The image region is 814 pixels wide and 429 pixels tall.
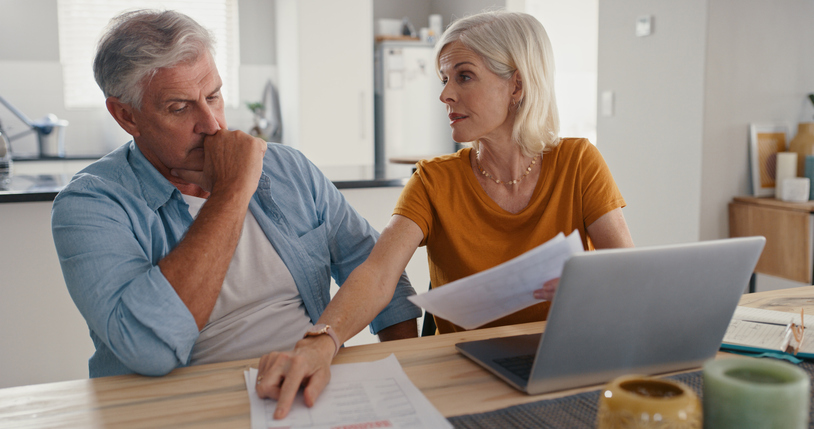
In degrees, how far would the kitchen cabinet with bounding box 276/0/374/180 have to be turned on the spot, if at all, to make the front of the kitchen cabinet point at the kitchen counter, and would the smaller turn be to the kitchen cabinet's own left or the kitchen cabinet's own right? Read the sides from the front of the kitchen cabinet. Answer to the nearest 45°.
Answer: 0° — it already faces it

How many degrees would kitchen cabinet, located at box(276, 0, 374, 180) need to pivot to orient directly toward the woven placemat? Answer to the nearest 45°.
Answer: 0° — it already faces it

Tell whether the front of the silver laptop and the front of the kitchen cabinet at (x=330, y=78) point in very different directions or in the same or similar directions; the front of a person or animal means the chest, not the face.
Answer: very different directions

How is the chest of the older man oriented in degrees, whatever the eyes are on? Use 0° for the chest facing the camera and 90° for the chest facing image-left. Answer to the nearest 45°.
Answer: approximately 315°

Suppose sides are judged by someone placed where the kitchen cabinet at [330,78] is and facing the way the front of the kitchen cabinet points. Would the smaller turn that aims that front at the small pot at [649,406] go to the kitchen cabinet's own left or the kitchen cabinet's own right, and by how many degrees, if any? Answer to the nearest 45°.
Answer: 0° — it already faces it

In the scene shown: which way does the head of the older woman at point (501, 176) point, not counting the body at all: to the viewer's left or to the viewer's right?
to the viewer's left

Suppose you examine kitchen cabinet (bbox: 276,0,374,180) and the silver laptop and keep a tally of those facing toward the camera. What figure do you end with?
1
